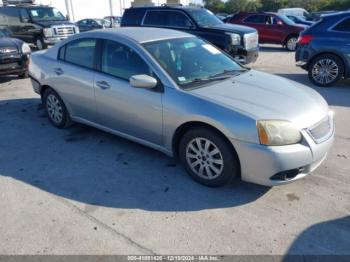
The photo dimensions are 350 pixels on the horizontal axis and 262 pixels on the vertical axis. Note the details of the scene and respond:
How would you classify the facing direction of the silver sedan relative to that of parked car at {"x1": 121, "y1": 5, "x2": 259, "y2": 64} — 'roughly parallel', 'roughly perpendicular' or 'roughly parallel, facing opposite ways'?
roughly parallel

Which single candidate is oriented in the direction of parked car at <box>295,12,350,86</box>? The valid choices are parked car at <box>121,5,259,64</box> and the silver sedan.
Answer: parked car at <box>121,5,259,64</box>

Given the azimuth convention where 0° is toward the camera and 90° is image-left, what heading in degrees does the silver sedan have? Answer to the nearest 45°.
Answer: approximately 315°

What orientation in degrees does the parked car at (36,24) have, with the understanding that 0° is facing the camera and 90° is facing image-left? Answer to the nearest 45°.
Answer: approximately 315°

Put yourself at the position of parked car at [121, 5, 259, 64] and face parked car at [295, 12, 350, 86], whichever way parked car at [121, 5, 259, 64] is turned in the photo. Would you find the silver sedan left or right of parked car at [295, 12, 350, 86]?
right

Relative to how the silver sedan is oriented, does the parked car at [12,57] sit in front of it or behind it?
behind

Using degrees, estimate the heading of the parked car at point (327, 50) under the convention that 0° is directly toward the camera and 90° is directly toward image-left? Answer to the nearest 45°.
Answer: approximately 270°

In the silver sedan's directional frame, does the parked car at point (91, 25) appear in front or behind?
behind

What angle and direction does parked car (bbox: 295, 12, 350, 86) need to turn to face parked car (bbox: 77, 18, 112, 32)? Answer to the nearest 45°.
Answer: approximately 135° to its left

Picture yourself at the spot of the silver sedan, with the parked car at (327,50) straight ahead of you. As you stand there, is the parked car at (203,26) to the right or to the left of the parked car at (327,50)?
left

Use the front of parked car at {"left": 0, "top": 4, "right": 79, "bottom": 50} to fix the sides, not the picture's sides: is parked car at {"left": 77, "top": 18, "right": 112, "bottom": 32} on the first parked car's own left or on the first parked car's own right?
on the first parked car's own left

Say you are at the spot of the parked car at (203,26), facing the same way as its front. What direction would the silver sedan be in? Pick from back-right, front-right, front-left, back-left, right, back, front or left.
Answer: front-right
